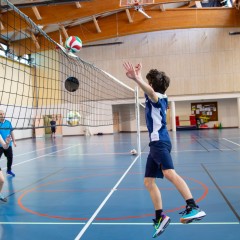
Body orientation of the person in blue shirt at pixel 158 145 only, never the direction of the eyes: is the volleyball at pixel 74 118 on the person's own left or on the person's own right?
on the person's own right

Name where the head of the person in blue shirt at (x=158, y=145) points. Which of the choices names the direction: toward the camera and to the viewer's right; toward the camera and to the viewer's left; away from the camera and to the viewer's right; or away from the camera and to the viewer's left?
away from the camera and to the viewer's left

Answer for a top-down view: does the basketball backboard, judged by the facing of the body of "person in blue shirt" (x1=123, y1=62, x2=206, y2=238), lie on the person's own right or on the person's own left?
on the person's own right
